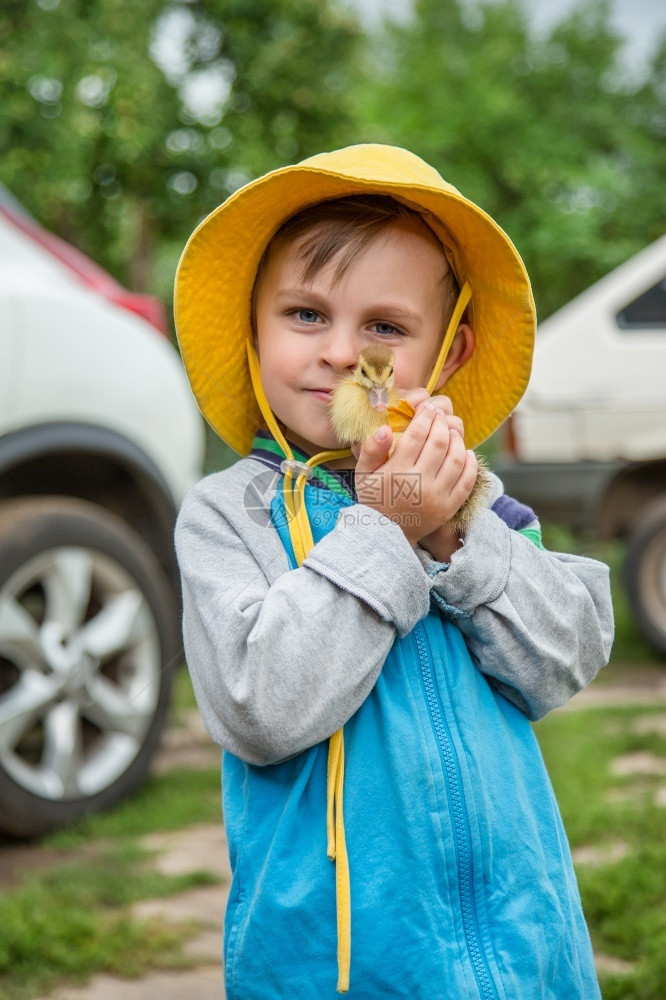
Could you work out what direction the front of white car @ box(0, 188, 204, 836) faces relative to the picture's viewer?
facing the viewer and to the left of the viewer

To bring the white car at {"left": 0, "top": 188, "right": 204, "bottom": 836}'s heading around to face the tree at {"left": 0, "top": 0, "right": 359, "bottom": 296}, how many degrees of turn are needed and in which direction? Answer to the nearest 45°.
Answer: approximately 135° to its right

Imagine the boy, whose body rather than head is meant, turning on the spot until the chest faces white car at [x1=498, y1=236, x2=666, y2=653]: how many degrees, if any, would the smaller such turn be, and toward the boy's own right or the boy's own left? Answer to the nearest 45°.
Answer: approximately 180°

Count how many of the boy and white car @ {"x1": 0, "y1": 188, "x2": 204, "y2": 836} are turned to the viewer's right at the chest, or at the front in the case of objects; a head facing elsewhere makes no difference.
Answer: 0

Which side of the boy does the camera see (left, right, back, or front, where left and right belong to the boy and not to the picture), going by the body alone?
front

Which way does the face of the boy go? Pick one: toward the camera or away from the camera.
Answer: toward the camera

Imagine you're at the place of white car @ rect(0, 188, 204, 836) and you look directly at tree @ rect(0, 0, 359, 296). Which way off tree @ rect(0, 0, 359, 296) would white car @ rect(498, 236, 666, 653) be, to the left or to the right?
right

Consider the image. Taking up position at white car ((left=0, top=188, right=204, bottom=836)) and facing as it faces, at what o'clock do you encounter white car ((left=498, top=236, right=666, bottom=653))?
white car ((left=498, top=236, right=666, bottom=653)) is roughly at 6 o'clock from white car ((left=0, top=188, right=204, bottom=836)).

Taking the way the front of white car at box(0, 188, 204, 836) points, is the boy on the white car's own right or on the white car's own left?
on the white car's own left
